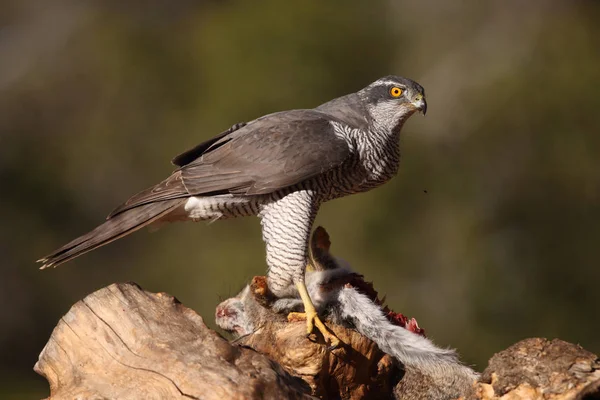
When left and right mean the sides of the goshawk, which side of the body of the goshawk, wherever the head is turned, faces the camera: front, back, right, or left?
right

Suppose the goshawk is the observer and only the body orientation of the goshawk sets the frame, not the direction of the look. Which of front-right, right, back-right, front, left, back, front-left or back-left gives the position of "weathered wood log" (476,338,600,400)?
front-right
